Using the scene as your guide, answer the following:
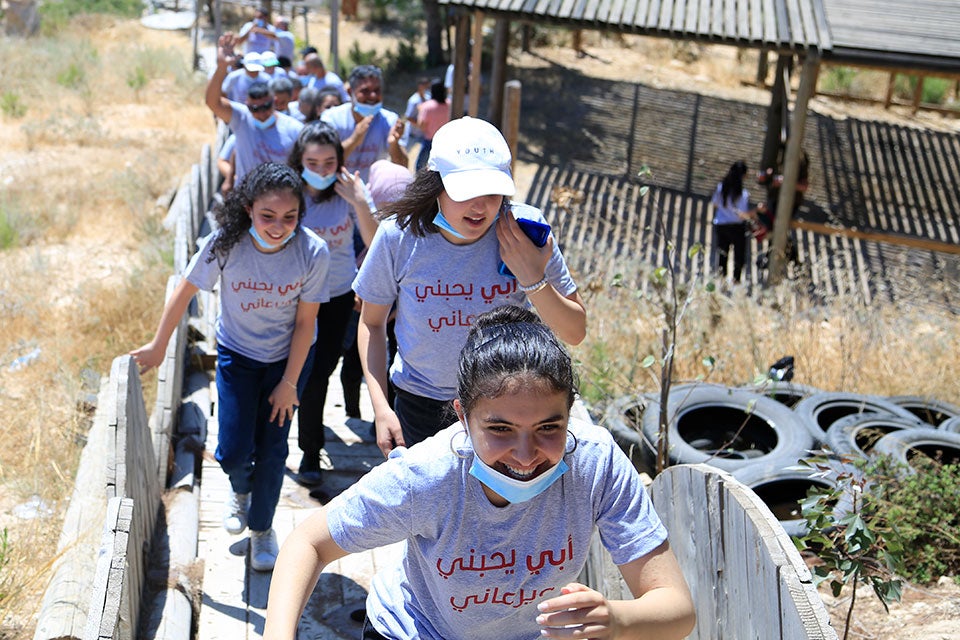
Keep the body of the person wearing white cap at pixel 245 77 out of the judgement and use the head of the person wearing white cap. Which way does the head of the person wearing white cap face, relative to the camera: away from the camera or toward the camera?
toward the camera

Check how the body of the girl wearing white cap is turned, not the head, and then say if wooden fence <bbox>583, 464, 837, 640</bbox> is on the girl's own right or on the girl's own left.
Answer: on the girl's own left

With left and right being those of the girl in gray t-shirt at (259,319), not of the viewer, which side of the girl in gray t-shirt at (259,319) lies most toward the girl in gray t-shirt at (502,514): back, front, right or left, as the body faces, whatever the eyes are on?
front

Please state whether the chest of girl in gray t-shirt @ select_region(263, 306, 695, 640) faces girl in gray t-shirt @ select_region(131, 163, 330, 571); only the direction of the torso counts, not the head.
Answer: no

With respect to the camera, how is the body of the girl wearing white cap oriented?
toward the camera

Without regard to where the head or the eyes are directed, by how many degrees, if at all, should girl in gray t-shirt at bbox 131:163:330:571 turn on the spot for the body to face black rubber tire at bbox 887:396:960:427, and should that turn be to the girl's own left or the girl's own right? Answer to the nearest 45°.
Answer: approximately 90° to the girl's own left

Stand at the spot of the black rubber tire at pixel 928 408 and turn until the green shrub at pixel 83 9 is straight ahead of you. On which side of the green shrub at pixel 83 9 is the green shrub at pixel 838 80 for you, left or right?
right

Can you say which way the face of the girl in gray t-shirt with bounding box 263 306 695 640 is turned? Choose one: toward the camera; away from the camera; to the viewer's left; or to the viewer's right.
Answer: toward the camera

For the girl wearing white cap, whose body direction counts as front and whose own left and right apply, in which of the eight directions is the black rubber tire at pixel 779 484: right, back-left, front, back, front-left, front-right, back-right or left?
back-left

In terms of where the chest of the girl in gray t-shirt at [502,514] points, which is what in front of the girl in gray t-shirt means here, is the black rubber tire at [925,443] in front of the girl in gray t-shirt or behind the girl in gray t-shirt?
behind

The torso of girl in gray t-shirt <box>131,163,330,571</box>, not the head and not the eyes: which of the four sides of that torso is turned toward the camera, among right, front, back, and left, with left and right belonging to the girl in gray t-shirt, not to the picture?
front

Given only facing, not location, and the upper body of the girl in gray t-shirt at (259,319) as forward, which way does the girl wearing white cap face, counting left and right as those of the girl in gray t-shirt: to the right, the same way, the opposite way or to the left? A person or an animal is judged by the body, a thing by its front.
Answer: the same way

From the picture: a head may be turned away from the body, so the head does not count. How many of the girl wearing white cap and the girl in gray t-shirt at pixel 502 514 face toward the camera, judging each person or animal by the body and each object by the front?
2

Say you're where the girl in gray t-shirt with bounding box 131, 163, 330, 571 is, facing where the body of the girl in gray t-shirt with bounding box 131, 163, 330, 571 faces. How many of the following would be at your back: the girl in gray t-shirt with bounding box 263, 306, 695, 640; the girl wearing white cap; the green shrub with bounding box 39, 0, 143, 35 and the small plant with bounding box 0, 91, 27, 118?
2

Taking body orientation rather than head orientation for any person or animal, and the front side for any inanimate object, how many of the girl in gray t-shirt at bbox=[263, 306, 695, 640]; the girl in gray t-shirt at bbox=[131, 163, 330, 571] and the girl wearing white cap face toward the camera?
3

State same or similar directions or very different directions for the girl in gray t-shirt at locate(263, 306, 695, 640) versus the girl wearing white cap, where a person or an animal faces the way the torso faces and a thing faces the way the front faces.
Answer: same or similar directions

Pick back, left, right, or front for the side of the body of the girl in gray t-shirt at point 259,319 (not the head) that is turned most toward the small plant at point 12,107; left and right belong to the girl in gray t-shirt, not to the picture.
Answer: back

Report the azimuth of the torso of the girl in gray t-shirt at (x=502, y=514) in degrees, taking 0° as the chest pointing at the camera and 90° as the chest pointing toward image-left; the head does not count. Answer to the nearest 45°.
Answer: approximately 0°
